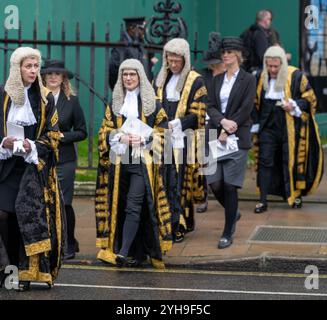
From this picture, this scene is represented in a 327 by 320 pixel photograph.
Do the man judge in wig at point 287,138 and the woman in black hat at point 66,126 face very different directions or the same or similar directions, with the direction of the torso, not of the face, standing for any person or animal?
same or similar directions

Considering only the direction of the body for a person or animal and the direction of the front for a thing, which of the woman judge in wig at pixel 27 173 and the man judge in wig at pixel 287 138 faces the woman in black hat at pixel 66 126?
the man judge in wig

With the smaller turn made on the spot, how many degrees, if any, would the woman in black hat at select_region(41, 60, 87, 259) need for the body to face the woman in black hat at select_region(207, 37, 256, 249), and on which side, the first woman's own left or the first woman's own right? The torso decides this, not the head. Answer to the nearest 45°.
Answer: approximately 135° to the first woman's own left

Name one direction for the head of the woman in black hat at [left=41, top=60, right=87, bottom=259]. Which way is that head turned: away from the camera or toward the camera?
toward the camera

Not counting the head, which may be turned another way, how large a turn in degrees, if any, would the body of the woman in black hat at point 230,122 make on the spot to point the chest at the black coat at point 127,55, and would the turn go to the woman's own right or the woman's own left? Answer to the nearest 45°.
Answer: approximately 90° to the woman's own right

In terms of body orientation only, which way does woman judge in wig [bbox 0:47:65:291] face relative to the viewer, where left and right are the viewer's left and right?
facing the viewer and to the left of the viewer

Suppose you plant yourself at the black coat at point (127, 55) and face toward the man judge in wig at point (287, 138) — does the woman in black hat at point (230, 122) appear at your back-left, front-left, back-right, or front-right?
front-right

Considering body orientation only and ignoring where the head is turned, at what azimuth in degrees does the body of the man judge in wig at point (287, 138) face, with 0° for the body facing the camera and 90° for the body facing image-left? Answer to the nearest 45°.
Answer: approximately 45°

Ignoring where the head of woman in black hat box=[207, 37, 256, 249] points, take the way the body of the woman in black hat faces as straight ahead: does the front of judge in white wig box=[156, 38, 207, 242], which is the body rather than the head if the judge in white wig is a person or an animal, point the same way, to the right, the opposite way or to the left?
the same way

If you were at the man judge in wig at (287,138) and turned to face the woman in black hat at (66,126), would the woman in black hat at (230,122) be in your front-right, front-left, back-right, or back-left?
front-left

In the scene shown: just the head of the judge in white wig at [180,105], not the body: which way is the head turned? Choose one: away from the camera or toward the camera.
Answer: toward the camera

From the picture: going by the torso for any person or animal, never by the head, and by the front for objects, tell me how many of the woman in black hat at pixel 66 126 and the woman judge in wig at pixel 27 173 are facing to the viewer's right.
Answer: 0

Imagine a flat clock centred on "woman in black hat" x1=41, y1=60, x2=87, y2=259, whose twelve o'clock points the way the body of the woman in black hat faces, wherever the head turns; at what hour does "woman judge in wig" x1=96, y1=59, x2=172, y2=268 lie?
The woman judge in wig is roughly at 9 o'clock from the woman in black hat.

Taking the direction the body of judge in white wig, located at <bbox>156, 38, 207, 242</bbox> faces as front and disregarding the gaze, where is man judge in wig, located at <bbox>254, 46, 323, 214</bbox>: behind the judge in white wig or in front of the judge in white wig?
behind

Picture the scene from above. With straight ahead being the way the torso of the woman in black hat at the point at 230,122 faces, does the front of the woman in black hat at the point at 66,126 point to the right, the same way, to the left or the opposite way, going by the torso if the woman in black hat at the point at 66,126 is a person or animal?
the same way

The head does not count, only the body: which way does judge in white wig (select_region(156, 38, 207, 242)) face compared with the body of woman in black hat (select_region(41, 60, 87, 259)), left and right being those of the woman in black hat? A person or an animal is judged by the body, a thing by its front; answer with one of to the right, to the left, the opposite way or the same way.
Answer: the same way

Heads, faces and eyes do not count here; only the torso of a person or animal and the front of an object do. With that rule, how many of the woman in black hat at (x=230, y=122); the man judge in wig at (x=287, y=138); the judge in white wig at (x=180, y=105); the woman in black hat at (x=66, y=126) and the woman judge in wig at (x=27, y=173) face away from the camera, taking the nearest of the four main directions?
0
